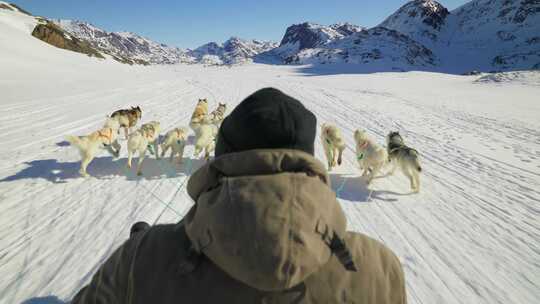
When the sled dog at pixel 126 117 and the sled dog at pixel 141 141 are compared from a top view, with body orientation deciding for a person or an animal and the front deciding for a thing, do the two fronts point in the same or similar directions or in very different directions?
same or similar directions

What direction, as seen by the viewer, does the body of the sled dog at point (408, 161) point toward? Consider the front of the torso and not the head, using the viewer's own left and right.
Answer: facing away from the viewer and to the left of the viewer

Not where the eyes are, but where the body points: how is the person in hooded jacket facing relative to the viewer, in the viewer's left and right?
facing away from the viewer

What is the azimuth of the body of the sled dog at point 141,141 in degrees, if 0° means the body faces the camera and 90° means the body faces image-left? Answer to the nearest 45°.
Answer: approximately 225°

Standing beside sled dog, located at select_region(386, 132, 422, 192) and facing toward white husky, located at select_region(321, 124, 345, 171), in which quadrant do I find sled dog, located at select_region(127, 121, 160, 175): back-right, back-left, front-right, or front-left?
front-left

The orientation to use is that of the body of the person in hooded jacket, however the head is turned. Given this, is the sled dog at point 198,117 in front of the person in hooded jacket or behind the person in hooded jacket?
in front

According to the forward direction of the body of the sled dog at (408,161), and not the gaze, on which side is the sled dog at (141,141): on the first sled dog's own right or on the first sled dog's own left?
on the first sled dog's own left

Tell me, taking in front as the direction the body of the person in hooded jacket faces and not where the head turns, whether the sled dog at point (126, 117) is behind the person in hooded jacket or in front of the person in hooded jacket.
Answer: in front

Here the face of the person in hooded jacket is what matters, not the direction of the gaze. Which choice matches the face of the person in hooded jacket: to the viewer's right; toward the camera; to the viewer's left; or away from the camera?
away from the camera

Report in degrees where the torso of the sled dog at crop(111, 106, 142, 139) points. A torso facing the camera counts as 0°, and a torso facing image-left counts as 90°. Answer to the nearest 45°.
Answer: approximately 225°

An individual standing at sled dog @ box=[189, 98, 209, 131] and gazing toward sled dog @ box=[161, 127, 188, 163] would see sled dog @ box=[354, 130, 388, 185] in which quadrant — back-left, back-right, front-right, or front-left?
front-left

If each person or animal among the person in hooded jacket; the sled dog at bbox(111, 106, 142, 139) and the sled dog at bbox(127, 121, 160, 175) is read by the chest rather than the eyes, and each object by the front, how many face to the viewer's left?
0

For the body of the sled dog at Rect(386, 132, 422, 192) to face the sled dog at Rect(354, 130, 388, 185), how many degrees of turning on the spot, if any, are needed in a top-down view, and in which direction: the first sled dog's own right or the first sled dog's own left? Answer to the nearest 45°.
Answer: approximately 45° to the first sled dog's own left

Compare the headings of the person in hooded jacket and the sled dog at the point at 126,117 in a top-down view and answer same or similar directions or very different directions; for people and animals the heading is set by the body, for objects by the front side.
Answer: same or similar directions

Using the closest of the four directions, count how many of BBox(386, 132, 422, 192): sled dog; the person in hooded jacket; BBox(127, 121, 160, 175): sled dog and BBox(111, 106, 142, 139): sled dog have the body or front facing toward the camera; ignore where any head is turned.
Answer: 0
